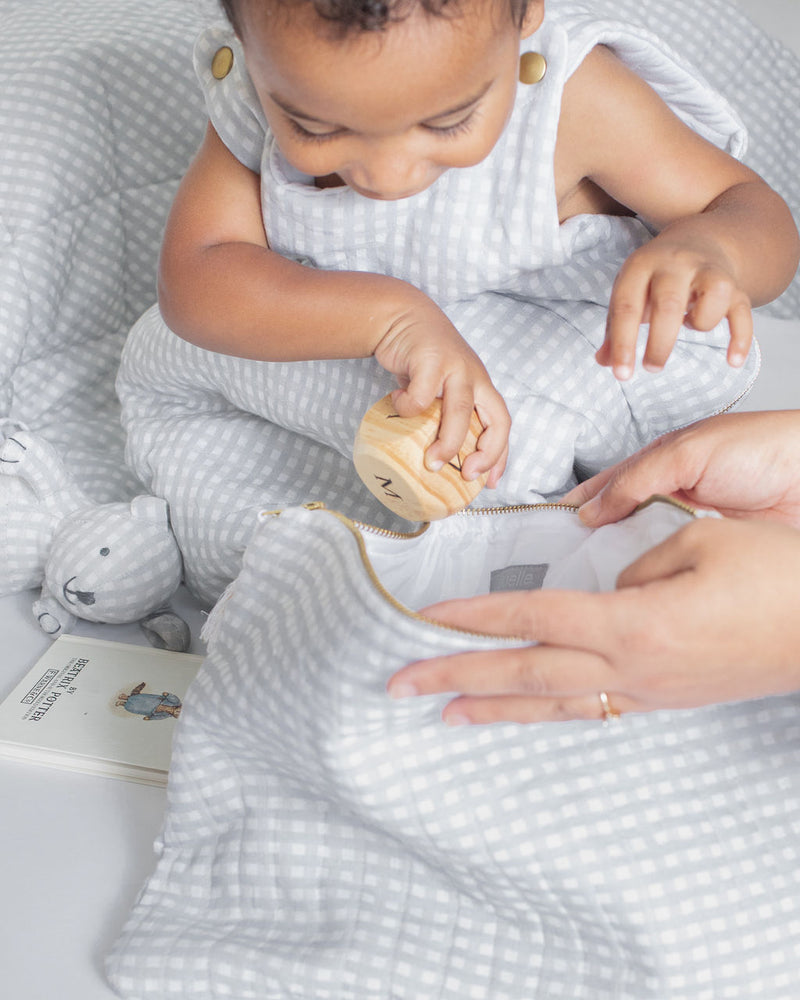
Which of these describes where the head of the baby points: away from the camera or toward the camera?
toward the camera

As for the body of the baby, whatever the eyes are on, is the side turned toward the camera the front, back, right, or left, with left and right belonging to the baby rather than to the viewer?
front
